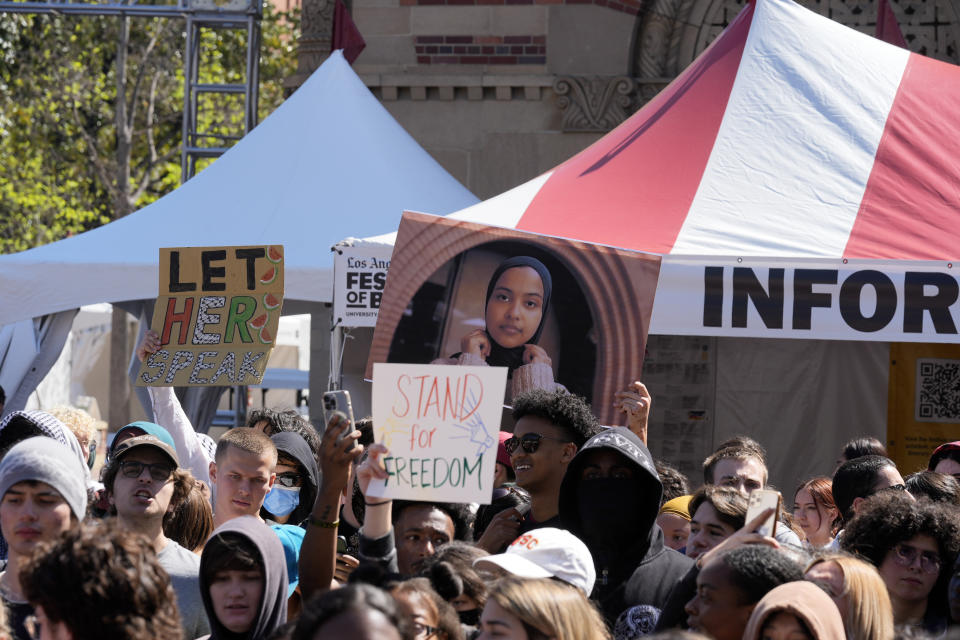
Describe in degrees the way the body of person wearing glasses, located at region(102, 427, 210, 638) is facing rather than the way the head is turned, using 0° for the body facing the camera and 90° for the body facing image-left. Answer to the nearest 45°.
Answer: approximately 0°

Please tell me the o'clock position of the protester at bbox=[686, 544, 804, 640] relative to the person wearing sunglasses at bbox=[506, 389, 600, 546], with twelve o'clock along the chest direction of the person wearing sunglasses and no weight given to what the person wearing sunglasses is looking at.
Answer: The protester is roughly at 10 o'clock from the person wearing sunglasses.

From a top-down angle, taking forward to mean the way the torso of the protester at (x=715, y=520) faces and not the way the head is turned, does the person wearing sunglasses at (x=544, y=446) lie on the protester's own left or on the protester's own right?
on the protester's own right

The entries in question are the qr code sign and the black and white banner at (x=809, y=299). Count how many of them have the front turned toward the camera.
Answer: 2
